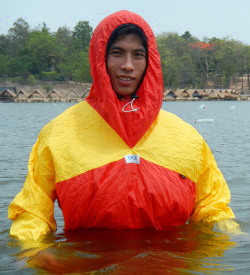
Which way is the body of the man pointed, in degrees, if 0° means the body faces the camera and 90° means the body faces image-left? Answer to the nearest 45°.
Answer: approximately 0°
